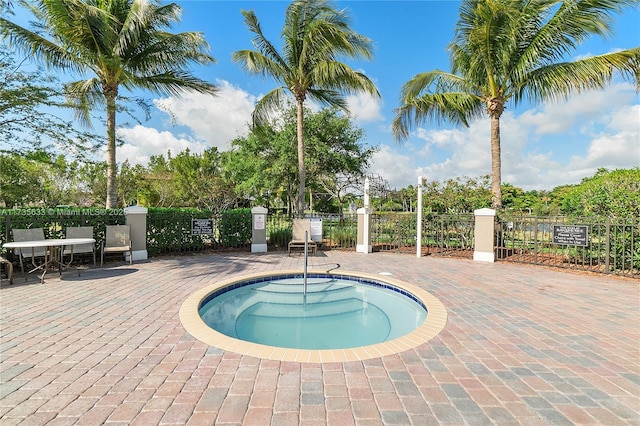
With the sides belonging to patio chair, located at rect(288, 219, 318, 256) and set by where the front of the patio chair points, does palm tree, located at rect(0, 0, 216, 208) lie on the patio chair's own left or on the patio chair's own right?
on the patio chair's own right

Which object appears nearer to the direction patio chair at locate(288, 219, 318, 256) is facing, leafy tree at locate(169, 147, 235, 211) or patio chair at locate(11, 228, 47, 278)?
the patio chair

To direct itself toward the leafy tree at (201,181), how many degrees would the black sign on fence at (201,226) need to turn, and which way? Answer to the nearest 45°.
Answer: approximately 180°

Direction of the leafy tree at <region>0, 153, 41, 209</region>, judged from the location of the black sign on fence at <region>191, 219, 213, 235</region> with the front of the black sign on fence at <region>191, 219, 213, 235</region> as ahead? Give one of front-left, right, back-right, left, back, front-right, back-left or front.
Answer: back-right

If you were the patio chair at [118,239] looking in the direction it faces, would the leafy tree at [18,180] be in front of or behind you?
behind

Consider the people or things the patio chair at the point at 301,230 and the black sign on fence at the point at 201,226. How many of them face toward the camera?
2

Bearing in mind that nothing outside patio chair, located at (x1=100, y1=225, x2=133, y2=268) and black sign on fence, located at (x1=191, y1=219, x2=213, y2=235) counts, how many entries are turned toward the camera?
2

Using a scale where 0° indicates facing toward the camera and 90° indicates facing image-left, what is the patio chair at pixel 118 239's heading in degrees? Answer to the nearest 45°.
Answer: approximately 0°
